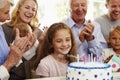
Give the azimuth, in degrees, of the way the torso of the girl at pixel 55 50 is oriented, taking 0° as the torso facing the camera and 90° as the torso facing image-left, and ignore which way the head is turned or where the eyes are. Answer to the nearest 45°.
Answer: approximately 315°

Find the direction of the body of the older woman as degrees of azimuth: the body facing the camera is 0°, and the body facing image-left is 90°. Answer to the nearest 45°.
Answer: approximately 270°

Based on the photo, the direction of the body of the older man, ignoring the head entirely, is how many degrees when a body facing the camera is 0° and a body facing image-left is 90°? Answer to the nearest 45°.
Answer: approximately 0°

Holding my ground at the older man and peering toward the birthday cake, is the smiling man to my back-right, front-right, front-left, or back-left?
back-left
